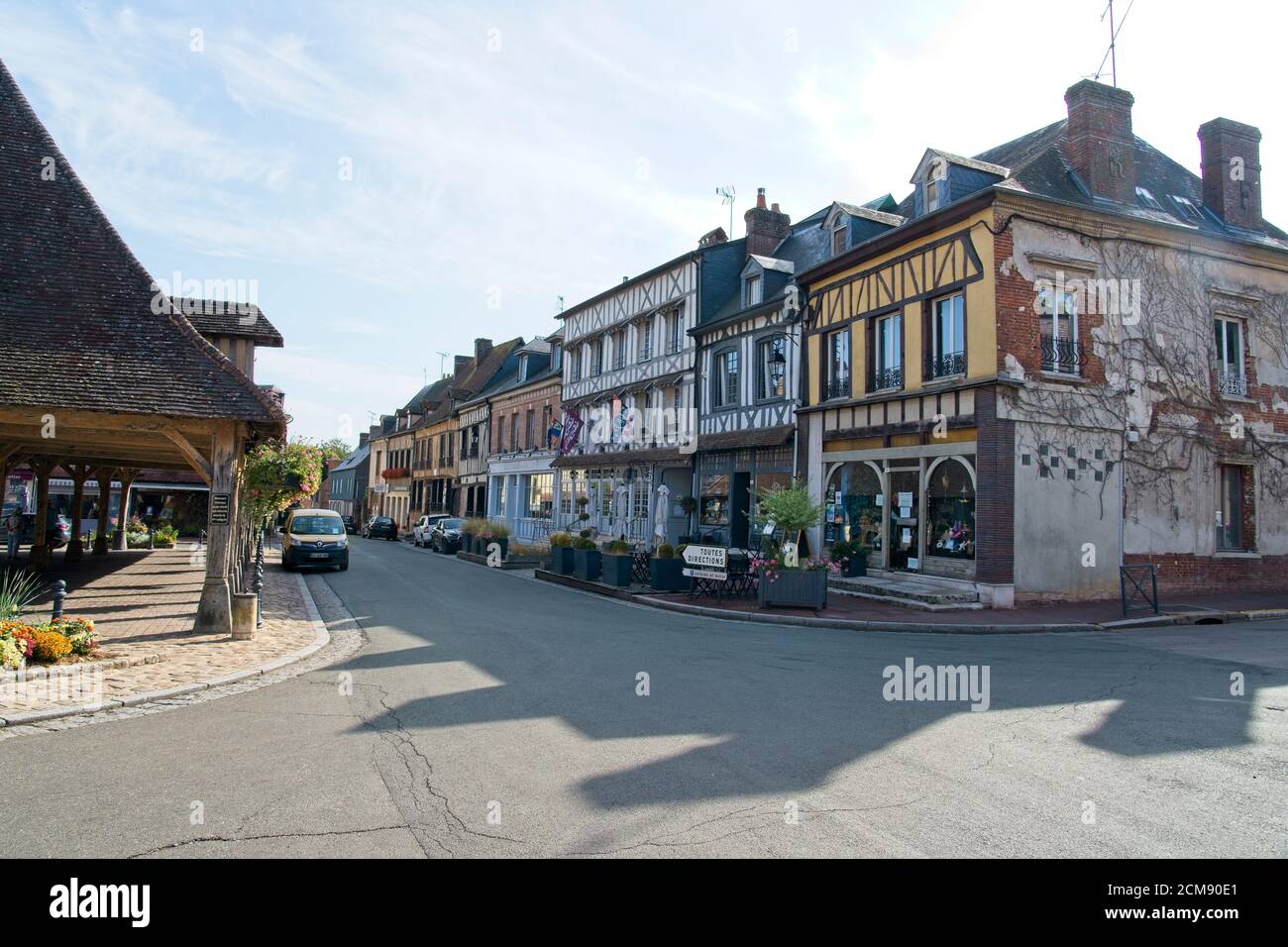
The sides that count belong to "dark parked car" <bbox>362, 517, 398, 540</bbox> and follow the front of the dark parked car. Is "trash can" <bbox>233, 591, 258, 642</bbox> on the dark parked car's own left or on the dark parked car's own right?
on the dark parked car's own left

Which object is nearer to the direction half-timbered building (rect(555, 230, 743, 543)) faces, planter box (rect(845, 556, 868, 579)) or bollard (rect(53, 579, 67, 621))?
the bollard

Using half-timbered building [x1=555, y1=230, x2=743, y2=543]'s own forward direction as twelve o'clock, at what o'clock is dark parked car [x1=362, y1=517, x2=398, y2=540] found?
The dark parked car is roughly at 3 o'clock from the half-timbered building.

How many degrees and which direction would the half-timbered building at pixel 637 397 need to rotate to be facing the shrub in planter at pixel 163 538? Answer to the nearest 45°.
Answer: approximately 45° to its right

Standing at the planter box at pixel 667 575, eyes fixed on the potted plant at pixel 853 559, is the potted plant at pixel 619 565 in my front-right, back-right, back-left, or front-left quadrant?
back-left

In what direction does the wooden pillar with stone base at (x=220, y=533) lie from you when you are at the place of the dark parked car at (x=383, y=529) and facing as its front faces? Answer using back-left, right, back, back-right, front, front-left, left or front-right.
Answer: back-left

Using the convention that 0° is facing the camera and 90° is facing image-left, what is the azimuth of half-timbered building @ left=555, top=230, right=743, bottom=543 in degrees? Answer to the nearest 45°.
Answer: approximately 45°

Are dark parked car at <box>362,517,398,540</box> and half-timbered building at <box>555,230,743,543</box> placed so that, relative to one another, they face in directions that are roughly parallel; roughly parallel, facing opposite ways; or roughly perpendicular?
roughly perpendicular

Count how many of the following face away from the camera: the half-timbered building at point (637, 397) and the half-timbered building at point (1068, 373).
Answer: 0

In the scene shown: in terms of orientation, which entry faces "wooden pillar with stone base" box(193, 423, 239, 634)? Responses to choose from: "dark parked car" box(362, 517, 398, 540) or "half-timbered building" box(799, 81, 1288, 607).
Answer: the half-timbered building

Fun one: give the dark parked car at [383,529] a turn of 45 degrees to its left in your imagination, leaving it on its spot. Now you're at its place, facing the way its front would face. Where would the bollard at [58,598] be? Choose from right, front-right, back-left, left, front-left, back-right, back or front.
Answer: left

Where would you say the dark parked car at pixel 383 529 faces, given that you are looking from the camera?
facing away from the viewer and to the left of the viewer

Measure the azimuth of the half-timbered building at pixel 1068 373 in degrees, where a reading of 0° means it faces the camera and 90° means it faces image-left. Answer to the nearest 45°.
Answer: approximately 45°
